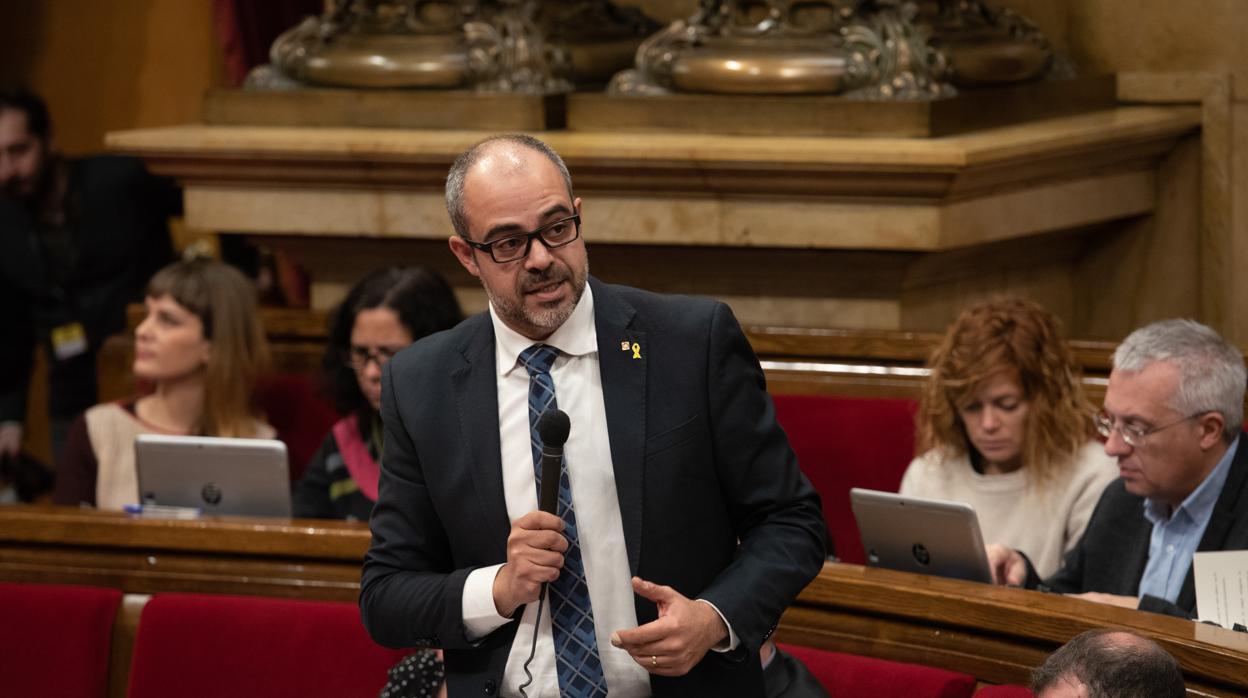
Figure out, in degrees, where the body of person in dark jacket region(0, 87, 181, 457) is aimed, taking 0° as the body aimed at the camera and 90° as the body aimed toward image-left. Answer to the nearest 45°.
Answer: approximately 45°

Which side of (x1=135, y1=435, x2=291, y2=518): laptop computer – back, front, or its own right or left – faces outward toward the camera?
back

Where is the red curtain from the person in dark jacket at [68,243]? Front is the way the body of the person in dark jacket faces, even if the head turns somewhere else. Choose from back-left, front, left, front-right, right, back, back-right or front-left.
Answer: back

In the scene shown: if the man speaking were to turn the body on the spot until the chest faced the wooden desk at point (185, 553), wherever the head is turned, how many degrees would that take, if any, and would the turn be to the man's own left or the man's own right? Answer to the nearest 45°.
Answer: approximately 135° to the man's own right

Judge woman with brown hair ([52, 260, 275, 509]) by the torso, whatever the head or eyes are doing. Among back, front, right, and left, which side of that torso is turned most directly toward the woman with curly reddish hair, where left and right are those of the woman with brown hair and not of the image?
left

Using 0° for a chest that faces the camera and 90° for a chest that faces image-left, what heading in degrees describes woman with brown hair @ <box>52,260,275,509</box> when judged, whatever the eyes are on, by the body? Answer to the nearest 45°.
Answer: approximately 45°

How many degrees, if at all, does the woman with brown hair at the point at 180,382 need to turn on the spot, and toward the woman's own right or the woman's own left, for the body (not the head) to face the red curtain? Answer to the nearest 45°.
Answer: approximately 135° to the woman's own right

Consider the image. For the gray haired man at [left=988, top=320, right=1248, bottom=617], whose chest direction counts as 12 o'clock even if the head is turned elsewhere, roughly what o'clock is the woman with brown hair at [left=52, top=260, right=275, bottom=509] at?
The woman with brown hair is roughly at 2 o'clock from the gray haired man.
